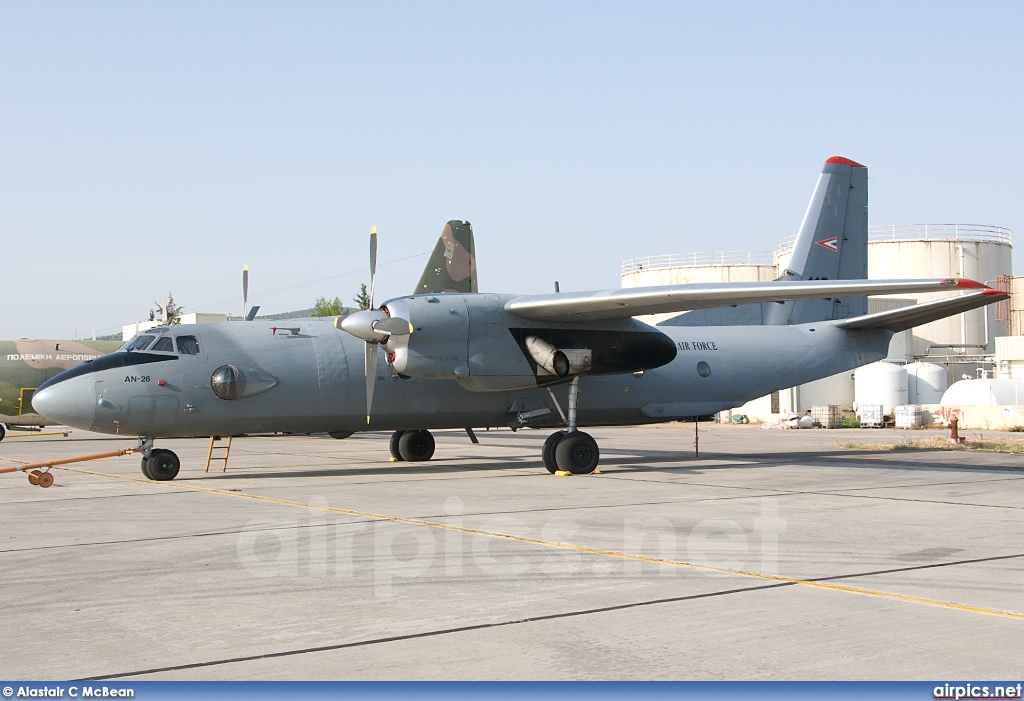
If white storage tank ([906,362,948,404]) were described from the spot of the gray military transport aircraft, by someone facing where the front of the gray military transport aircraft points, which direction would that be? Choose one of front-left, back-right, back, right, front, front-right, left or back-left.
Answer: back

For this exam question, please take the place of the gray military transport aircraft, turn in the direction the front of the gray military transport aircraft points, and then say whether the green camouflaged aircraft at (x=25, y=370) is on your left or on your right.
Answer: on your right

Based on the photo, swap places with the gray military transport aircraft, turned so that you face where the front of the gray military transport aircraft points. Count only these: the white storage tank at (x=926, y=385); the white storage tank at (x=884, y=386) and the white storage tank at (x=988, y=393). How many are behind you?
3

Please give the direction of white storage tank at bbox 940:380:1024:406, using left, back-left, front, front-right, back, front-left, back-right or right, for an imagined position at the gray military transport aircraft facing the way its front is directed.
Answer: back

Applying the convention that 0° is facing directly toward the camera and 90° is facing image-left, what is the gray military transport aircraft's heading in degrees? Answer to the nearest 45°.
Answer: approximately 45°
